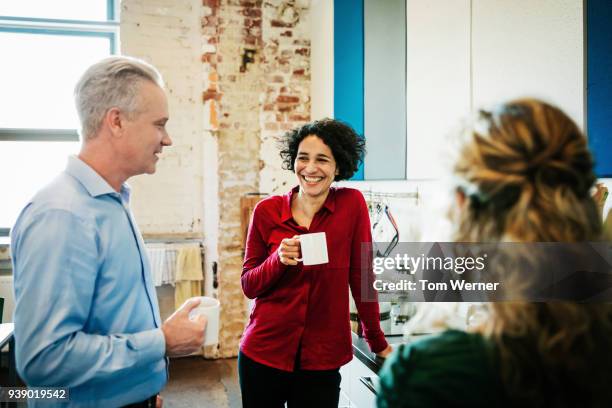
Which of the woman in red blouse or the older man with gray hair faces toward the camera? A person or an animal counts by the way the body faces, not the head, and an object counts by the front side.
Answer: the woman in red blouse

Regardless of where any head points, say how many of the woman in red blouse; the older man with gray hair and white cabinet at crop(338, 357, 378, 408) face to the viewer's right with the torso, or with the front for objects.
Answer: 1

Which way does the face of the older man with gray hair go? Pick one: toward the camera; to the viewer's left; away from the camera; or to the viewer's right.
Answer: to the viewer's right

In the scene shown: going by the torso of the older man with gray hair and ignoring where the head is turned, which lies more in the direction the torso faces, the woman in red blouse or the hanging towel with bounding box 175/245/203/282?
the woman in red blouse

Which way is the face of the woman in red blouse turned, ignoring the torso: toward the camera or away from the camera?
toward the camera

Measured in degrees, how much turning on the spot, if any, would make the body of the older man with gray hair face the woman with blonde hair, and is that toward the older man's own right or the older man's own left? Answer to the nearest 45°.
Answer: approximately 45° to the older man's own right

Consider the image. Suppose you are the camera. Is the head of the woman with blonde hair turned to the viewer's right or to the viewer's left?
to the viewer's left

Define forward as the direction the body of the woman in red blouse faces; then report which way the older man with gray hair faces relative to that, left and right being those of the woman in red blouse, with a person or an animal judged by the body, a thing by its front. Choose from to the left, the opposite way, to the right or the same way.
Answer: to the left

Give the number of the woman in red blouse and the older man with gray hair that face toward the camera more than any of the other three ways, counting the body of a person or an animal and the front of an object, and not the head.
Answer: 1

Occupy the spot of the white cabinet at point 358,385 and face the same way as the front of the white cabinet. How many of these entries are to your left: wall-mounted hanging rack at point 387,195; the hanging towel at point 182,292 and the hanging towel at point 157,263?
0

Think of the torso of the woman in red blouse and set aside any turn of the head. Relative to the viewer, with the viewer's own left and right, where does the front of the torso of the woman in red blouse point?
facing the viewer

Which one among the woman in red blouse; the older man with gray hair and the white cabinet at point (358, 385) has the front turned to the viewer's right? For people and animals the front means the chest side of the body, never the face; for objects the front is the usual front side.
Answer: the older man with gray hair

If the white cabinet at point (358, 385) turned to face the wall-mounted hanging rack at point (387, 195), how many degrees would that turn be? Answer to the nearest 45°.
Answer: approximately 135° to its right

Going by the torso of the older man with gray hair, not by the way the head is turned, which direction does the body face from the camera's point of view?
to the viewer's right
